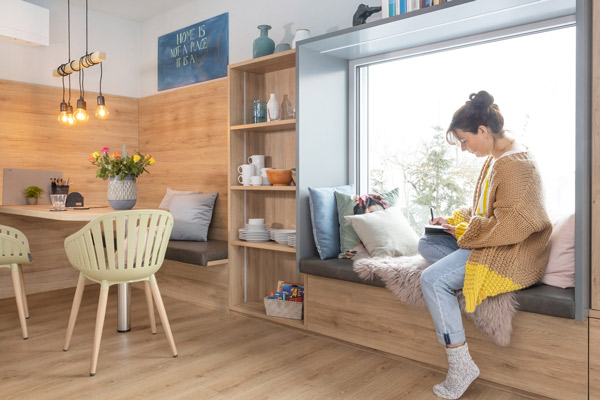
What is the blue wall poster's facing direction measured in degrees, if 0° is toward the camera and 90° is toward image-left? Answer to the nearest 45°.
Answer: approximately 45°

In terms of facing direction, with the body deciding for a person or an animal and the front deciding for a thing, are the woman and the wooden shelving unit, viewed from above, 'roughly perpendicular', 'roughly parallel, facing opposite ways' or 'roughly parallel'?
roughly perpendicular

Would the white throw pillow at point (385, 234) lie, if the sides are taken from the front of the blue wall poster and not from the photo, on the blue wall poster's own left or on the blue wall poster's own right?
on the blue wall poster's own left

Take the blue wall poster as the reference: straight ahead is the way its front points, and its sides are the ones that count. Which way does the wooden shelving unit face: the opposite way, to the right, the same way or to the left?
the same way

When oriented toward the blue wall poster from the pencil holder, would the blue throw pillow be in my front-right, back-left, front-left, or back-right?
front-right

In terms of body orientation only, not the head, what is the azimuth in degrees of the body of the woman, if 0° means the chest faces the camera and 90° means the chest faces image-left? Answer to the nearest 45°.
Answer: approximately 90°

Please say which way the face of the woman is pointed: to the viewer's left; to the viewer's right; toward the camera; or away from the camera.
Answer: to the viewer's left

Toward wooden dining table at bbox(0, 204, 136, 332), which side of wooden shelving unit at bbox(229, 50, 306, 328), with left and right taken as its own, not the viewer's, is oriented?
right

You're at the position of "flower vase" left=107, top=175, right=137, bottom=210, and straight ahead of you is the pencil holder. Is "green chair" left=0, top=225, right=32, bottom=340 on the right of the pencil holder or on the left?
left

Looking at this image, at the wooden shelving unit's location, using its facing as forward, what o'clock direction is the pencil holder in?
The pencil holder is roughly at 2 o'clock from the wooden shelving unit.

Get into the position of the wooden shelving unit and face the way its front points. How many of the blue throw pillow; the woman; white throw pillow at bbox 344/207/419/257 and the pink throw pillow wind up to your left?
4
